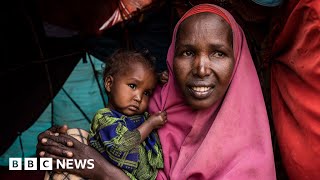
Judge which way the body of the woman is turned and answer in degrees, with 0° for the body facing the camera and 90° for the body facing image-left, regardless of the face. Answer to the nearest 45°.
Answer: approximately 45°

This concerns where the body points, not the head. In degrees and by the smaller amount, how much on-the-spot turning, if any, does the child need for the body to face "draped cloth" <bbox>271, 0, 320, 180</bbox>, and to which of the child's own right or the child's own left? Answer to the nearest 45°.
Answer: approximately 45° to the child's own left
